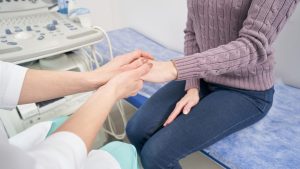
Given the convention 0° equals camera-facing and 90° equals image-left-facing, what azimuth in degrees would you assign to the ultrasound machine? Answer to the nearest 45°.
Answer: approximately 315°
